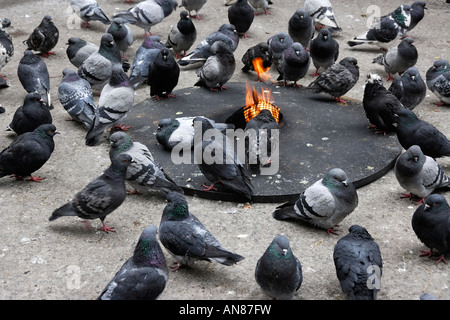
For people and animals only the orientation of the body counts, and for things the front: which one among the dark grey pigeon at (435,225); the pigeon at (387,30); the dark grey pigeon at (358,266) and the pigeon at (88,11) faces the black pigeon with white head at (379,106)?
the dark grey pigeon at (358,266)

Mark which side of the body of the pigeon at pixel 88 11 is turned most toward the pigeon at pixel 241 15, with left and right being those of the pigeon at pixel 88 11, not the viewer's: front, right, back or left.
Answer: back

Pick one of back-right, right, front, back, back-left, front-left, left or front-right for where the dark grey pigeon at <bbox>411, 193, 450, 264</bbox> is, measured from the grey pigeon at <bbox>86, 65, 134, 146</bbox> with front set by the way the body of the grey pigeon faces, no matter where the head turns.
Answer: right

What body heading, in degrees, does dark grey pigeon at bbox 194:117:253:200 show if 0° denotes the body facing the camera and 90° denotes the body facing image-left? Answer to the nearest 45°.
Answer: approximately 90°

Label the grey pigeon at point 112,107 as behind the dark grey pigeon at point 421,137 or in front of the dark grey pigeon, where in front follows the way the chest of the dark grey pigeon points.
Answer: in front

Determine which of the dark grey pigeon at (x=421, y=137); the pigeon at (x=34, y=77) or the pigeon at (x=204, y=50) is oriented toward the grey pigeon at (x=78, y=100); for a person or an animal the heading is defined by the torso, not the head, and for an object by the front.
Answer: the dark grey pigeon

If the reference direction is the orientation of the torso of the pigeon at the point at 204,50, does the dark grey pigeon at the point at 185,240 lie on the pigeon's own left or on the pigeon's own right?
on the pigeon's own right

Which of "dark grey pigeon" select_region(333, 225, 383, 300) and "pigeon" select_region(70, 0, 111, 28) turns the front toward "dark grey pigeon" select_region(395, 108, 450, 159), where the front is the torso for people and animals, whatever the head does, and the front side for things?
"dark grey pigeon" select_region(333, 225, 383, 300)

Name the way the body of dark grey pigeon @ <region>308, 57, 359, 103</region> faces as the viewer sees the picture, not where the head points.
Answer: to the viewer's right

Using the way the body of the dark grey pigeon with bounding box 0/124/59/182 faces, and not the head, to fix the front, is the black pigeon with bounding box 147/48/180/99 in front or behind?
in front

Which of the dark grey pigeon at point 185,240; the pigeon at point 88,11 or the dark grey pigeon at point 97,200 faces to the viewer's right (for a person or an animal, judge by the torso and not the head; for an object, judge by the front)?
the dark grey pigeon at point 97,200
